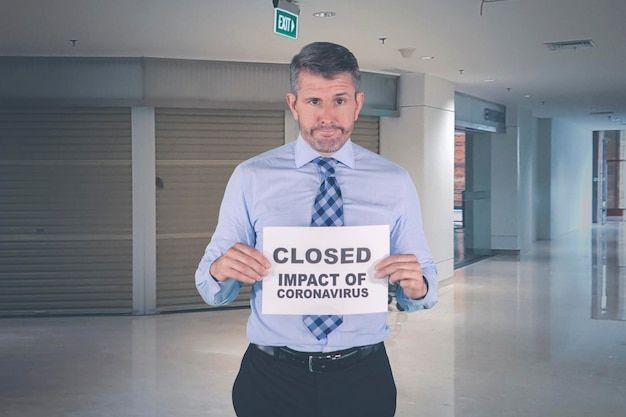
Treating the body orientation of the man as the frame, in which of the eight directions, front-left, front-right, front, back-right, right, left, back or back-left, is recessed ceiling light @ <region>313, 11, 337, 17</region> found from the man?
back

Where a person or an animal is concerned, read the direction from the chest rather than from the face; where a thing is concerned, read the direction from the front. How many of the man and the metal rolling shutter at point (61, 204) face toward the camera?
2

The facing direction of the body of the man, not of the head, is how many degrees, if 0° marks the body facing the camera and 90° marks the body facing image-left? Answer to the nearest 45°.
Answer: approximately 0°

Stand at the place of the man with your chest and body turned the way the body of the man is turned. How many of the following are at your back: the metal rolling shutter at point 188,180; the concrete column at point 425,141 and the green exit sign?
3

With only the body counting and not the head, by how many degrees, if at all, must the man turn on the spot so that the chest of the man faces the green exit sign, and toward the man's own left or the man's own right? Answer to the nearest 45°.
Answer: approximately 180°

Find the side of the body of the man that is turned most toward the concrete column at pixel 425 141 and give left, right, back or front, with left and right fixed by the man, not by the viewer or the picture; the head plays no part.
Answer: back

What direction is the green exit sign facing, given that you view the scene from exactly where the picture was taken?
facing the viewer and to the right of the viewer

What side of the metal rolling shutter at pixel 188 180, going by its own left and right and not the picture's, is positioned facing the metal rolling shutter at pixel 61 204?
right

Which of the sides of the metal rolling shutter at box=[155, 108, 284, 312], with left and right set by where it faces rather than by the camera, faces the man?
front

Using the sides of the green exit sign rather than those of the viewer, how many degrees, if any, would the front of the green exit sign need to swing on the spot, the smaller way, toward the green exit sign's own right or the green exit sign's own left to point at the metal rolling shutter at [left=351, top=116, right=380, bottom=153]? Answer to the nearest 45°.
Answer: approximately 135° to the green exit sign's own left
